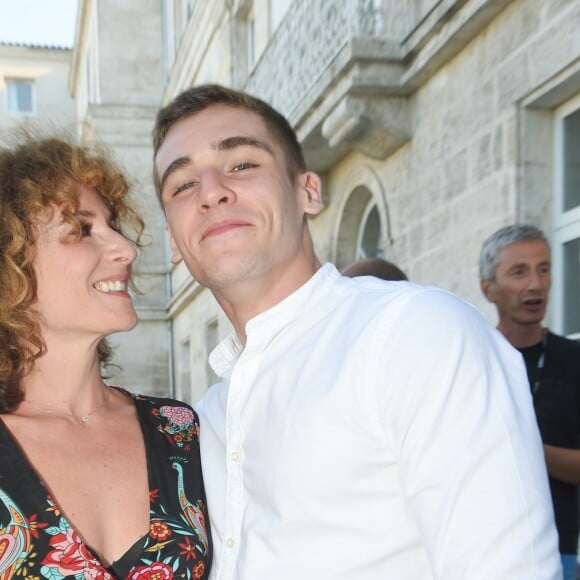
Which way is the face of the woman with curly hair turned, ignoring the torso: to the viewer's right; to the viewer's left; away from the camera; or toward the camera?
to the viewer's right

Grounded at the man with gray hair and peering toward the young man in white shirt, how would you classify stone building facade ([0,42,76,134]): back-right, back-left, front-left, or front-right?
back-right

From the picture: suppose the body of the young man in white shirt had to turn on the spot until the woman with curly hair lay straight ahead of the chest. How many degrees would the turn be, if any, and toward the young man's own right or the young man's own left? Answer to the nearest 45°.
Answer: approximately 90° to the young man's own right

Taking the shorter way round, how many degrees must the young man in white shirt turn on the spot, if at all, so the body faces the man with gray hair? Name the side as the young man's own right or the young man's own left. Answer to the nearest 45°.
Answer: approximately 180°

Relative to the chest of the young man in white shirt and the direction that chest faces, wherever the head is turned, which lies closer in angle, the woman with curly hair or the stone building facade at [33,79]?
the woman with curly hair

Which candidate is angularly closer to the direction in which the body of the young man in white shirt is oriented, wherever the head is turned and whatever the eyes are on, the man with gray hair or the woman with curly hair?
the woman with curly hair

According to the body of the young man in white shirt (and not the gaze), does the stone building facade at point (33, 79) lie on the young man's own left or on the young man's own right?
on the young man's own right

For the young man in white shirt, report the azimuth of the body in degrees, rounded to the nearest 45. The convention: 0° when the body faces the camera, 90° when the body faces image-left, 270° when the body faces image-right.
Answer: approximately 45°
